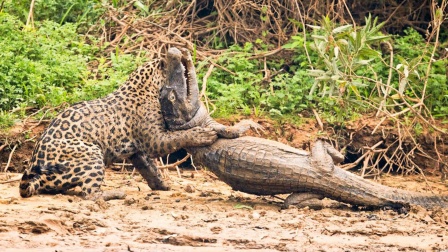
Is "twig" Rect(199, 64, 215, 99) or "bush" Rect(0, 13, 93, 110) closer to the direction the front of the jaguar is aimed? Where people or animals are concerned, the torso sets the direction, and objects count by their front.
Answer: the twig

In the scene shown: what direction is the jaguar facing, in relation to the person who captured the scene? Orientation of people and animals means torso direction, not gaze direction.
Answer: facing to the right of the viewer

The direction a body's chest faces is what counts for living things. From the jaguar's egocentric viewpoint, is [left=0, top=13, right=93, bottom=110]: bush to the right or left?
on its left

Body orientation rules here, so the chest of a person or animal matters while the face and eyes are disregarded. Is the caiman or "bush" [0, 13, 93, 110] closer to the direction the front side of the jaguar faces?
the caiman

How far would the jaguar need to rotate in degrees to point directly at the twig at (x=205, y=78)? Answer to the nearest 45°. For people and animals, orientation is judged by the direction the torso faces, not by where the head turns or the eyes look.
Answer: approximately 45° to its left

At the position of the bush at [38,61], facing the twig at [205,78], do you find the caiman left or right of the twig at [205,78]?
right

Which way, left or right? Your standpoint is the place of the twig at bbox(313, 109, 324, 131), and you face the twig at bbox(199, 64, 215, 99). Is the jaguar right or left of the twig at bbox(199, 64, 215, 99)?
left

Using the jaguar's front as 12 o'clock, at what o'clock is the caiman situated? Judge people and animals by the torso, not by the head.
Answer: The caiman is roughly at 1 o'clock from the jaguar.
